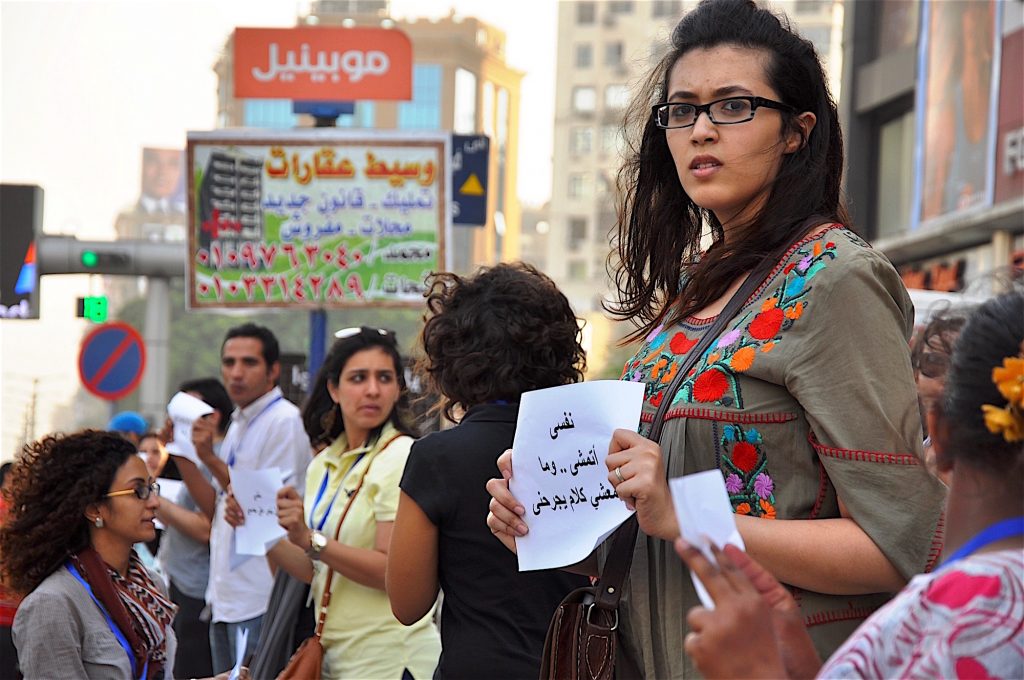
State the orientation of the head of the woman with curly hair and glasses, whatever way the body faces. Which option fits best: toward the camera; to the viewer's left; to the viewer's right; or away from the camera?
to the viewer's right

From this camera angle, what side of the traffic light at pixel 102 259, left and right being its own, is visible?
front

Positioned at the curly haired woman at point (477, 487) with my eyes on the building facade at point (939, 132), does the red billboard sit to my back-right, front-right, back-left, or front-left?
front-left

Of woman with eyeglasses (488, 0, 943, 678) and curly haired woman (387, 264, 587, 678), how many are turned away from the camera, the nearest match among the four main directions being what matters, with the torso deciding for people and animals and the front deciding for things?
1

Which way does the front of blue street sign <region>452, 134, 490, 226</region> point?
toward the camera

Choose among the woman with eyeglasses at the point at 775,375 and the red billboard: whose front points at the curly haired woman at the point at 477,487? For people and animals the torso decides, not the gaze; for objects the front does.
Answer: the red billboard

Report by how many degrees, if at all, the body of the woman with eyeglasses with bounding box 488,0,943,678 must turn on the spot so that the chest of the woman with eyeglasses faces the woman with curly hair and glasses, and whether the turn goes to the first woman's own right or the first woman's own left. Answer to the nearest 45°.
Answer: approximately 90° to the first woman's own right

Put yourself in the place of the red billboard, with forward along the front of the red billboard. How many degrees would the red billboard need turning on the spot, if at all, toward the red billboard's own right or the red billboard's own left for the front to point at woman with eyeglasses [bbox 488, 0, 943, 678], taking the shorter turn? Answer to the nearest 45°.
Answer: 0° — it already faces them

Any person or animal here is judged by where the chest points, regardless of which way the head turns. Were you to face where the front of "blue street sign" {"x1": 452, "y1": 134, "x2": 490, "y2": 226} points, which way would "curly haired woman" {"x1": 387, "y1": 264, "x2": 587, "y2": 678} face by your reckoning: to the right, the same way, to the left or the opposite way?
the opposite way

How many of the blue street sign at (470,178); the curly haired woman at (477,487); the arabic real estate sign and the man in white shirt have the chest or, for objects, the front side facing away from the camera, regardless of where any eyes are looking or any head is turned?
1

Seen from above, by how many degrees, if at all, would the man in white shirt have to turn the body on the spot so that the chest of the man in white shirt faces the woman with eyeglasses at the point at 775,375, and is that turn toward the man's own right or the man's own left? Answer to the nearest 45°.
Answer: approximately 45° to the man's own left

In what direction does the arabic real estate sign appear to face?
toward the camera

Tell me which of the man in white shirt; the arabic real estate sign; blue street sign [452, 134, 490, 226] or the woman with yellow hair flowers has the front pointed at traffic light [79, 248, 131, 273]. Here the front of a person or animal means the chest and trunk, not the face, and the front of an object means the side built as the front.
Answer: the woman with yellow hair flowers

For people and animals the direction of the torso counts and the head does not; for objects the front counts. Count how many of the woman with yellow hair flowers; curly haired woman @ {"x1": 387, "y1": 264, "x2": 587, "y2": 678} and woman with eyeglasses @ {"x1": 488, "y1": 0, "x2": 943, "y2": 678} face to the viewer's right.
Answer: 0

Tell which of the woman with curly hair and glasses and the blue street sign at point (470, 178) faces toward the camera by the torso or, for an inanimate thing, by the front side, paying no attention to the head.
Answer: the blue street sign

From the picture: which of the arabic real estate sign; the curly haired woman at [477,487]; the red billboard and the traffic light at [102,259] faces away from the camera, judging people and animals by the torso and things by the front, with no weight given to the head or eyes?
the curly haired woman
